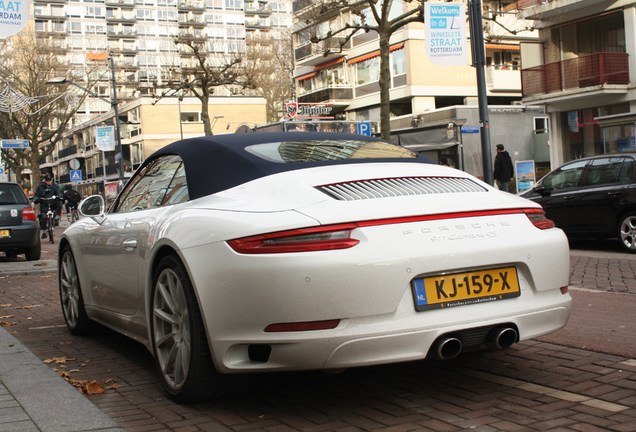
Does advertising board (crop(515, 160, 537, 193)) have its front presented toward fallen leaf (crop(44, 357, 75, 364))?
yes

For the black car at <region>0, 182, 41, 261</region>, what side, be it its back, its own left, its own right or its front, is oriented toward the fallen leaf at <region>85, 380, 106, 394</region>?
back

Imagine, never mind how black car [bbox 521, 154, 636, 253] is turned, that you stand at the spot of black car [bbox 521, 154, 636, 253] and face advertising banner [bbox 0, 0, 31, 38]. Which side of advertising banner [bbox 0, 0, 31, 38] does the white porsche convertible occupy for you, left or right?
left

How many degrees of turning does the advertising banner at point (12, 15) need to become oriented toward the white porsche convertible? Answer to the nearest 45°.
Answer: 0° — it already faces it

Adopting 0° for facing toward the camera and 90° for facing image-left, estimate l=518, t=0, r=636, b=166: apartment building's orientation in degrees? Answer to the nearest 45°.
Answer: approximately 45°

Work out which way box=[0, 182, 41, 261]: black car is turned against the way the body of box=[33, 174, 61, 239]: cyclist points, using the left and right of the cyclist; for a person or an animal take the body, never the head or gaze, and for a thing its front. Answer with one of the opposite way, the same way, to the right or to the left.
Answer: the opposite way

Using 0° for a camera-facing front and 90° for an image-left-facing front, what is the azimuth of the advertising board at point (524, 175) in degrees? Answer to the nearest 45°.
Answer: approximately 0°

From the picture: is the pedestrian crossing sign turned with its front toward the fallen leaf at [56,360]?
yes

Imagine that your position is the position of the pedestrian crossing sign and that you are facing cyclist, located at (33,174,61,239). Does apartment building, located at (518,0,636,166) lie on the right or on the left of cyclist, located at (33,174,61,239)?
left
